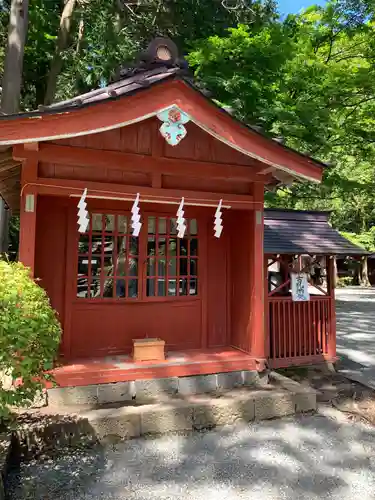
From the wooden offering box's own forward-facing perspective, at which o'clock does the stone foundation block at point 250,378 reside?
The stone foundation block is roughly at 9 o'clock from the wooden offering box.

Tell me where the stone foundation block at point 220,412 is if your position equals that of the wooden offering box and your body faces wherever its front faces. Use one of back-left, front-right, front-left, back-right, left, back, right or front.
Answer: front-left

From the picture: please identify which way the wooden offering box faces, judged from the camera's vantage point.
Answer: facing the viewer

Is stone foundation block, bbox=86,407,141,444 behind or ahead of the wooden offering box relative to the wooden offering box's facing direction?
ahead

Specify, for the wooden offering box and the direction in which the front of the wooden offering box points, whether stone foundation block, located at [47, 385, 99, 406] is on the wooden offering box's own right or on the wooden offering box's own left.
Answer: on the wooden offering box's own right

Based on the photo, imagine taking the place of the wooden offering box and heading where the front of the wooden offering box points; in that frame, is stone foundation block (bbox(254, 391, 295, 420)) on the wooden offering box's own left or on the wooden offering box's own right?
on the wooden offering box's own left

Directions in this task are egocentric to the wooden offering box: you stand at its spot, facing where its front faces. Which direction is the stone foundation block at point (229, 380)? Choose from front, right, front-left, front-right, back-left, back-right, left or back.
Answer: left

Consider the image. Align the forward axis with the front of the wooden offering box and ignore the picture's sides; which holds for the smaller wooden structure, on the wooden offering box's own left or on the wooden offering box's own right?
on the wooden offering box's own left

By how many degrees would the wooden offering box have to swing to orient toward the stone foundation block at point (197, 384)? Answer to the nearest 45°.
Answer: approximately 90° to its left

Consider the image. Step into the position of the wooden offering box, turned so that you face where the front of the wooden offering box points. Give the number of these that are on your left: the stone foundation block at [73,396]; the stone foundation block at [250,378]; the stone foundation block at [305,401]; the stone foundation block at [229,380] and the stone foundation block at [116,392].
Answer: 3

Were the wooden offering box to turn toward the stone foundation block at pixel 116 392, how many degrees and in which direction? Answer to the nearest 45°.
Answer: approximately 45° to its right
